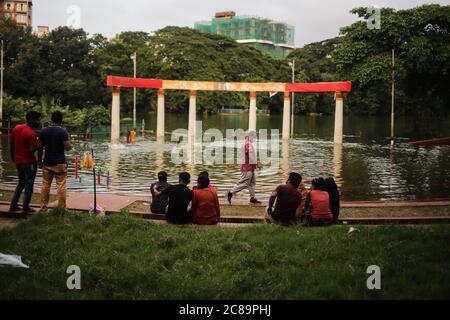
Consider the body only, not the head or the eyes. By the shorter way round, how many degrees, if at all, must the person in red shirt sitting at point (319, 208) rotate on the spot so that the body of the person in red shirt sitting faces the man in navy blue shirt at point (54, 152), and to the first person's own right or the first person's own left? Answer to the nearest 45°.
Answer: approximately 90° to the first person's own left

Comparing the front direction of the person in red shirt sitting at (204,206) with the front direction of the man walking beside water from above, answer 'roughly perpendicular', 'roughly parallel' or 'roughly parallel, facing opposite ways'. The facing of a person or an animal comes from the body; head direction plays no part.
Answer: roughly perpendicular

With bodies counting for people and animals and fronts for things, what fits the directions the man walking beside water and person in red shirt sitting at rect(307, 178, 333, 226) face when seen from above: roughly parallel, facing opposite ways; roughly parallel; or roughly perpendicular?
roughly perpendicular

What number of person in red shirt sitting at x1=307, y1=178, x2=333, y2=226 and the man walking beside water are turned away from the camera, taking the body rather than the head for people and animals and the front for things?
1

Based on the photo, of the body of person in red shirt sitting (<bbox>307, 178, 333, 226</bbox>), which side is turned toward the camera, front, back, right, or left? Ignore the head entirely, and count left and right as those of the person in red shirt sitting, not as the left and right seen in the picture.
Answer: back

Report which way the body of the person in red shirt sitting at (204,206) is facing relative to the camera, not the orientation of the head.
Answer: away from the camera

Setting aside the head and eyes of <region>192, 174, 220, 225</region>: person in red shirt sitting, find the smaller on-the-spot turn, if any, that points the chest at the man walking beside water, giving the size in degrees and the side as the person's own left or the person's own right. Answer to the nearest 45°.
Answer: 0° — they already face them

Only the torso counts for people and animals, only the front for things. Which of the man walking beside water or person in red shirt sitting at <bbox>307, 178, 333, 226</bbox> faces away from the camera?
the person in red shirt sitting

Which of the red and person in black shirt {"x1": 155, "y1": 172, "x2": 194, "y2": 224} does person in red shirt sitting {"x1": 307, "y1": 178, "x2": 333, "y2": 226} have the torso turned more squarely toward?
the red and white column structure
